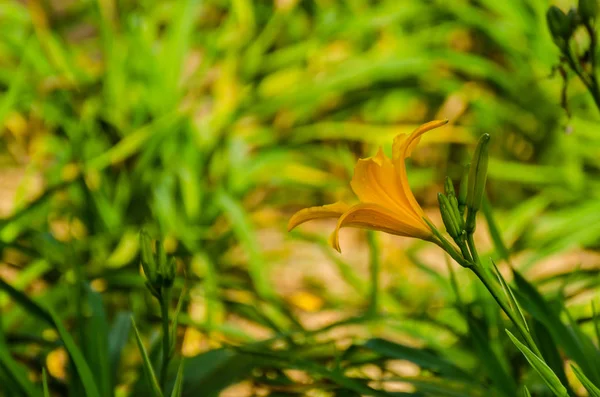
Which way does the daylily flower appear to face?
to the viewer's left

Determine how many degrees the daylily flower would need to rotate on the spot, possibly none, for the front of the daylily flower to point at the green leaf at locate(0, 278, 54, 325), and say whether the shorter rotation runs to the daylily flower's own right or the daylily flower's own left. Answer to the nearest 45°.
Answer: approximately 45° to the daylily flower's own right
